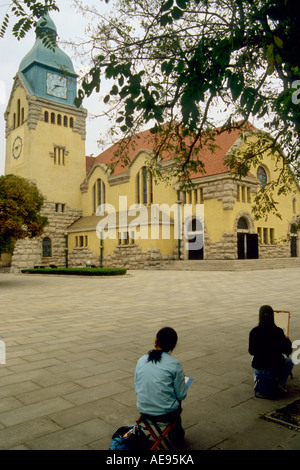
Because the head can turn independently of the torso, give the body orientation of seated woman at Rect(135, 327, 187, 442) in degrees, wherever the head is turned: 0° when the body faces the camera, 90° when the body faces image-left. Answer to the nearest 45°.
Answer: approximately 225°

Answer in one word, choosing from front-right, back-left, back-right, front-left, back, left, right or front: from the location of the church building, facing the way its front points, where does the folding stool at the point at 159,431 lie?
front-right

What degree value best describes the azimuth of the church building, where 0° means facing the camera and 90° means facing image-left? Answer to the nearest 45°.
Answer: approximately 315°

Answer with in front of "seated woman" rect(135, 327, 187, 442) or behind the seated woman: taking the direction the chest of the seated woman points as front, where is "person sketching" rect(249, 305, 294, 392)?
in front

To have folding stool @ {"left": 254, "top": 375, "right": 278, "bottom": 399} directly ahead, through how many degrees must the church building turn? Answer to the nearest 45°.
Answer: approximately 45° to its right

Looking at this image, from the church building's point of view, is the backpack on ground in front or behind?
in front

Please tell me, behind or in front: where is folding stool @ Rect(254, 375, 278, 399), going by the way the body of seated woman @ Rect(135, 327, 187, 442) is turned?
in front

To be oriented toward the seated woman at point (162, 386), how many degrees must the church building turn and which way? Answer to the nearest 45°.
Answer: approximately 45° to its right

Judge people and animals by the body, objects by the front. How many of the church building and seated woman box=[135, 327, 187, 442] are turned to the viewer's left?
0
